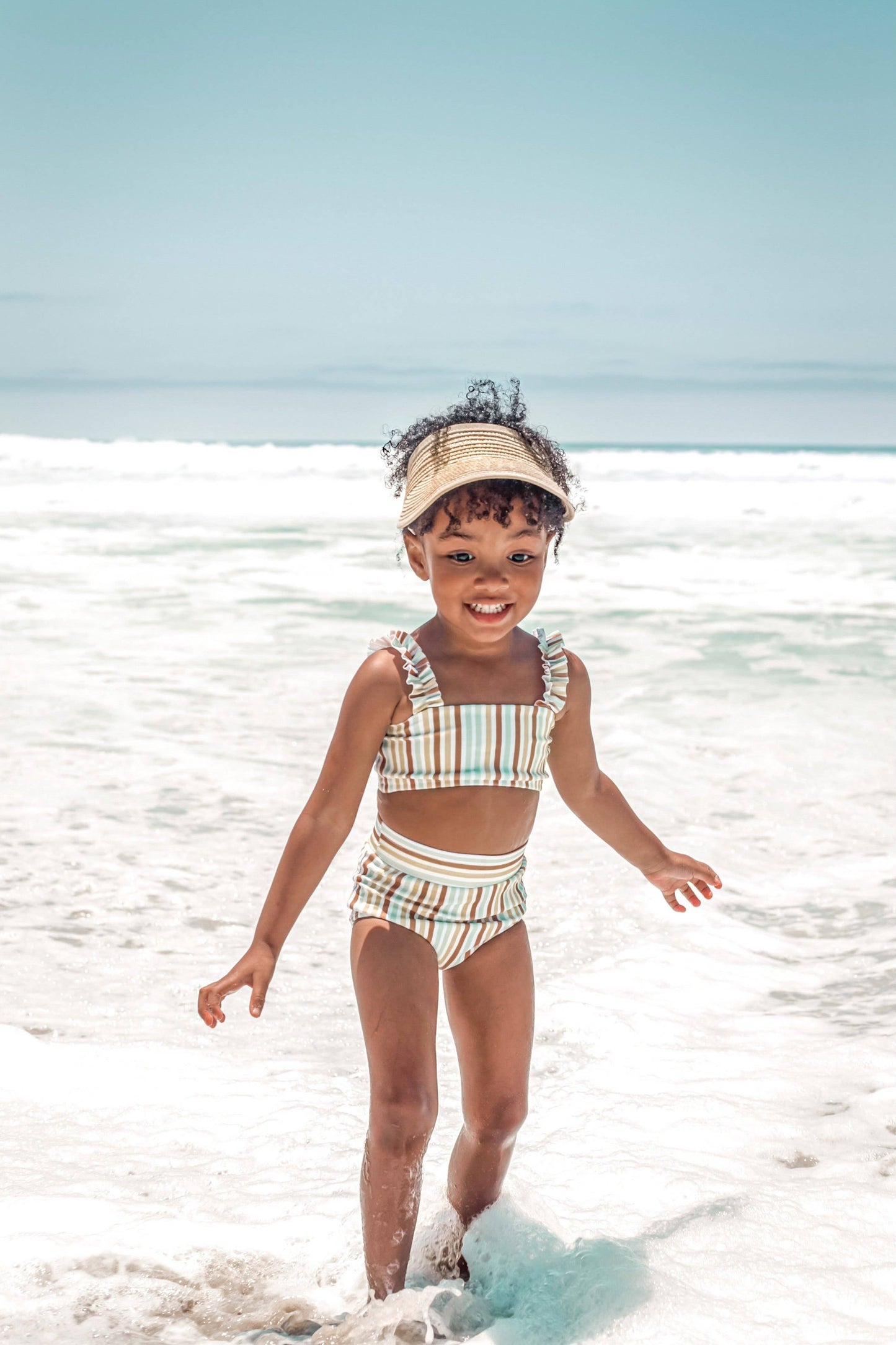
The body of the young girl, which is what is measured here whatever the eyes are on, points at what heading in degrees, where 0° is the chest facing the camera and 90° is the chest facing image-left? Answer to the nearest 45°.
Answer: approximately 0°
